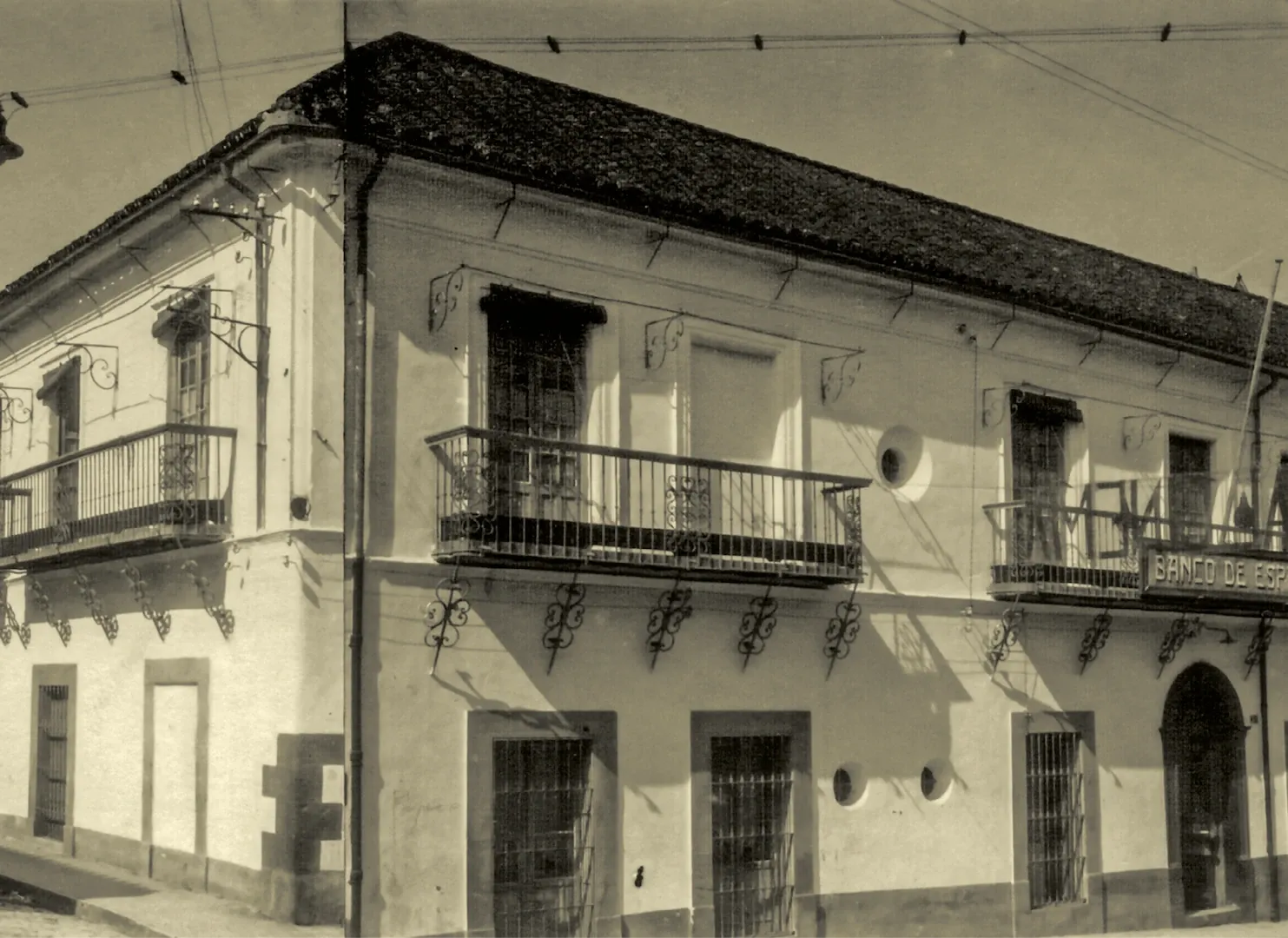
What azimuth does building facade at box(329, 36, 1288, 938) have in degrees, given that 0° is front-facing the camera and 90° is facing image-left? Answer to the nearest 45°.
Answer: approximately 315°

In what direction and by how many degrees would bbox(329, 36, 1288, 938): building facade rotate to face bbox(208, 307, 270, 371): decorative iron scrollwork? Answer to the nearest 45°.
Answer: approximately 90° to its right

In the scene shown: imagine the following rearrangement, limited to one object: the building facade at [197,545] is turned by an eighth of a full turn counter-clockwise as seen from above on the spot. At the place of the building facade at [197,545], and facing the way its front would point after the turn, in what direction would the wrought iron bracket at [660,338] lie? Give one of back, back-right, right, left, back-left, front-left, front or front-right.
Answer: left

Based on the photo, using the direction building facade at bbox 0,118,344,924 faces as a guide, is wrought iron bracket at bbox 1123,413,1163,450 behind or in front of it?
behind

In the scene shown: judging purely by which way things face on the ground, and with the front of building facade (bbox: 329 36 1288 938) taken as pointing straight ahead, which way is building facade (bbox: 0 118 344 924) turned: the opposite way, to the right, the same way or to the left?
to the right

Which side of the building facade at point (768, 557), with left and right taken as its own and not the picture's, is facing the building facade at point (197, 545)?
right
